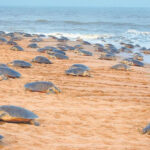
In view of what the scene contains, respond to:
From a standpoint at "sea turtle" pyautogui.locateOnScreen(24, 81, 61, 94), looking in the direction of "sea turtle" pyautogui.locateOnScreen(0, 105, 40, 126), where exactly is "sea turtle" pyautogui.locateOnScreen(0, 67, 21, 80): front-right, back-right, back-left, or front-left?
back-right

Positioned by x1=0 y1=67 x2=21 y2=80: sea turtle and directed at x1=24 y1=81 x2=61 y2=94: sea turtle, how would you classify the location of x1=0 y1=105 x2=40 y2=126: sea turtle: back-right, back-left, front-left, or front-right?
front-right

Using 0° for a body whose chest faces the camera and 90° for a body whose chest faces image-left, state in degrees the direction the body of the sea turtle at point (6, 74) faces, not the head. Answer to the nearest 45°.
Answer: approximately 90°

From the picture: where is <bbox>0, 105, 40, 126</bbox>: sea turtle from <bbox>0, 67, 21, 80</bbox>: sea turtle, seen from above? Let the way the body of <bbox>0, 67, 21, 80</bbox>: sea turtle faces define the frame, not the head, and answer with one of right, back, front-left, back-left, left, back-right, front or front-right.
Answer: left

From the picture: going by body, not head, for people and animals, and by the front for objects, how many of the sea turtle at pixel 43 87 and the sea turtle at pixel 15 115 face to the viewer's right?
1

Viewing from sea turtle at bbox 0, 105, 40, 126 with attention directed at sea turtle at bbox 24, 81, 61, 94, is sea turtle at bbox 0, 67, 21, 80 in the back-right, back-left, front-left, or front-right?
front-left
